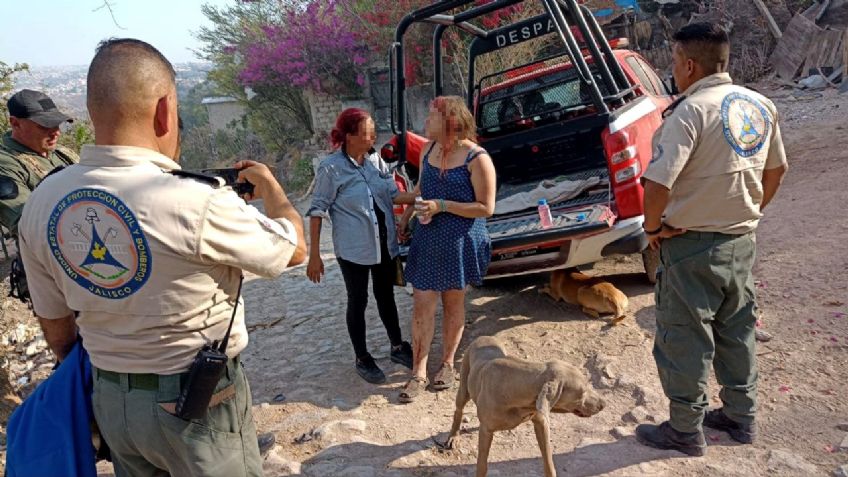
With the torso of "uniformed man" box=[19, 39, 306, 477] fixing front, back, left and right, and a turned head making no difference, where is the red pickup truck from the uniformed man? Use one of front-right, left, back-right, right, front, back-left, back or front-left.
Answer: front

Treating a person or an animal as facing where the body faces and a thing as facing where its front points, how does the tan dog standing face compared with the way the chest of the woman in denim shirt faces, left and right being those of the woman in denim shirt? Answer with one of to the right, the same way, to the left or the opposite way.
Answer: the same way

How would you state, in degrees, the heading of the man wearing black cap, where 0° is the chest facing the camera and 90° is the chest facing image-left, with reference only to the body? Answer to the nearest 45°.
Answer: approximately 315°

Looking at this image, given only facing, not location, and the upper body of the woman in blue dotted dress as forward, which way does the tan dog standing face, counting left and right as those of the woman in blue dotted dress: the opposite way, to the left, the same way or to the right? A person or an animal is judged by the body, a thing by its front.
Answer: to the left

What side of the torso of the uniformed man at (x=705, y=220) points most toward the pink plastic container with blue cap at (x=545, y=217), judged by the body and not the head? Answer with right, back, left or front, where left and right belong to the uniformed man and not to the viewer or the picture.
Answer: front

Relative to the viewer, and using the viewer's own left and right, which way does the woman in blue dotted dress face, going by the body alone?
facing the viewer and to the left of the viewer

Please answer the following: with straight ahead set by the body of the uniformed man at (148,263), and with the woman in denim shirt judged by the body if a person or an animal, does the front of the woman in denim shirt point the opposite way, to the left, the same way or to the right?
to the right

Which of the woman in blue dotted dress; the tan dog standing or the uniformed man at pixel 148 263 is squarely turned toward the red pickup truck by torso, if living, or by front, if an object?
the uniformed man

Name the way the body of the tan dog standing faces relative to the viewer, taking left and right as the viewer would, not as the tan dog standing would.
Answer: facing the viewer and to the right of the viewer

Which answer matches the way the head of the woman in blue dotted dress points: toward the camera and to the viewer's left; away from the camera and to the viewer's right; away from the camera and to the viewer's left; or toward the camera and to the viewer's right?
toward the camera and to the viewer's left

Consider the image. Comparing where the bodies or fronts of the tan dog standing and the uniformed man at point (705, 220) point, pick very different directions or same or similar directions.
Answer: very different directions

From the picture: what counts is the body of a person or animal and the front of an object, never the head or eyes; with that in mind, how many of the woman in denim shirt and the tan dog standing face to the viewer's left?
0

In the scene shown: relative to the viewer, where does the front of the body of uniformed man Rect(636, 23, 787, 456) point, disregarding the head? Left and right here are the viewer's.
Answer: facing away from the viewer and to the left of the viewer

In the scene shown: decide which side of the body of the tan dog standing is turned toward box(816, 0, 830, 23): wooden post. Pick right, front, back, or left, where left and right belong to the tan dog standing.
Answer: left

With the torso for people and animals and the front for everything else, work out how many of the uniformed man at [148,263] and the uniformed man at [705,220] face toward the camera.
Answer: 0

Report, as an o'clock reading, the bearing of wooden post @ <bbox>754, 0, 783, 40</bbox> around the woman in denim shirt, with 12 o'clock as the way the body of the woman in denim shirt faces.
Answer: The wooden post is roughly at 9 o'clock from the woman in denim shirt.

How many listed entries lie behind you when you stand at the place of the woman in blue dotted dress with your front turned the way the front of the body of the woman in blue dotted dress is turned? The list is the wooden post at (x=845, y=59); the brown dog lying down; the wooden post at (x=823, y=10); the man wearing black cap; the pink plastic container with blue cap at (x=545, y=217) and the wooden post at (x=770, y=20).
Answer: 5

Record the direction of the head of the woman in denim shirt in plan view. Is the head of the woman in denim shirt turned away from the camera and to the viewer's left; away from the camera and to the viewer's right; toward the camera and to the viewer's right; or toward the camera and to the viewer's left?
toward the camera and to the viewer's right
